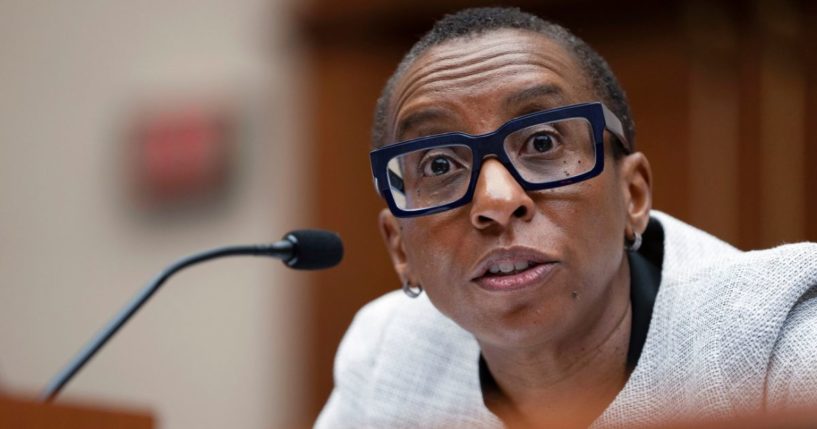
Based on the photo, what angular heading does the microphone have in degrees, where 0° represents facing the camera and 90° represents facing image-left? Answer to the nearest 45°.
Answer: approximately 270°

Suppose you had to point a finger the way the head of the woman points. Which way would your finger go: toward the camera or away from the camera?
toward the camera

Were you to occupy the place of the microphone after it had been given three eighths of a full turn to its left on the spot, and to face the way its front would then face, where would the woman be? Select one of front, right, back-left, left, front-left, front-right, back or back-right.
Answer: back
